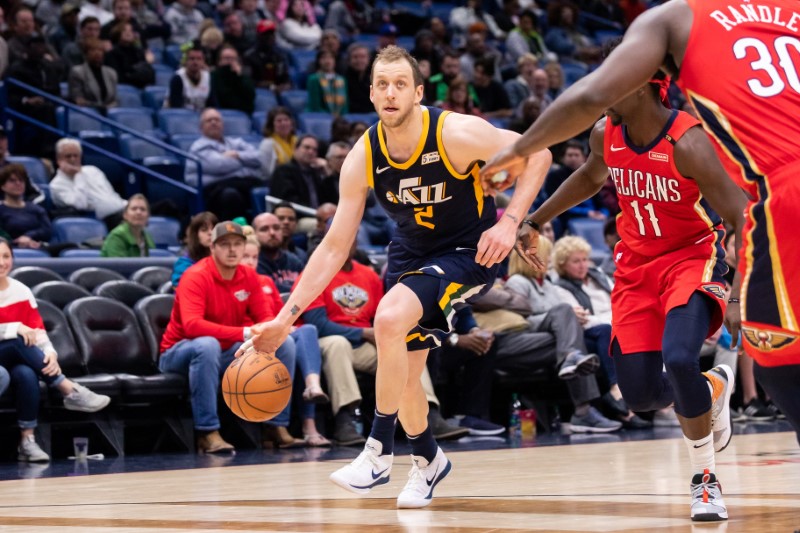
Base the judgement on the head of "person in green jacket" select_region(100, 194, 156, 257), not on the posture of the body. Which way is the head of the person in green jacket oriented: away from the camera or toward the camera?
toward the camera

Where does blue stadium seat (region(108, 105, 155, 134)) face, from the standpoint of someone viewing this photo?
facing the viewer

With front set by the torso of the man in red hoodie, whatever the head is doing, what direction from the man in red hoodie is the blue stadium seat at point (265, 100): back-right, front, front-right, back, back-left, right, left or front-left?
back-left

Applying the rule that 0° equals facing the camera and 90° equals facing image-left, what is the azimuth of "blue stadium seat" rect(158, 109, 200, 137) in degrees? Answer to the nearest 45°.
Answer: approximately 315°

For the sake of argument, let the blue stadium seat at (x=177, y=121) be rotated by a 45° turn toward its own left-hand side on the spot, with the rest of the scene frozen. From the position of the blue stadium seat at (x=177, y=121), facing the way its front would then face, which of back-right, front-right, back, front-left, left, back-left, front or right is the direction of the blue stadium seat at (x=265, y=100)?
front-left

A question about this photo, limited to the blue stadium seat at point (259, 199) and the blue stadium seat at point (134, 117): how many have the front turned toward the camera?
2

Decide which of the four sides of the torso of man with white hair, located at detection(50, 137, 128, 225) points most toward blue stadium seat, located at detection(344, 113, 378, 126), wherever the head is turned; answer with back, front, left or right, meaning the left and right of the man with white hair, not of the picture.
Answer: left

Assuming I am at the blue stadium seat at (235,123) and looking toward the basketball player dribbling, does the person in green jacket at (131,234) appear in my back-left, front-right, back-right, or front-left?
front-right

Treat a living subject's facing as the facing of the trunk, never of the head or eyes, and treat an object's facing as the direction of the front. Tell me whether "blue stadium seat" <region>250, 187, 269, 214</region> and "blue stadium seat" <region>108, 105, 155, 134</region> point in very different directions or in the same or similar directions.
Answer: same or similar directions

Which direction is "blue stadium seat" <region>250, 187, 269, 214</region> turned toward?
toward the camera

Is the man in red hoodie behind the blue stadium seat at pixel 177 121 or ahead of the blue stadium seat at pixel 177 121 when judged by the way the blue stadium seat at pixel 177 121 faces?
ahead

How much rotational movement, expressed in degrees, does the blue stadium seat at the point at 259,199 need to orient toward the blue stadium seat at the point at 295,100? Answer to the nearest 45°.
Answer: approximately 180°

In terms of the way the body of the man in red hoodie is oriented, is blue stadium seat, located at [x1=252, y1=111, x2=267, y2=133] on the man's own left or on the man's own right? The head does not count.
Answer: on the man's own left
